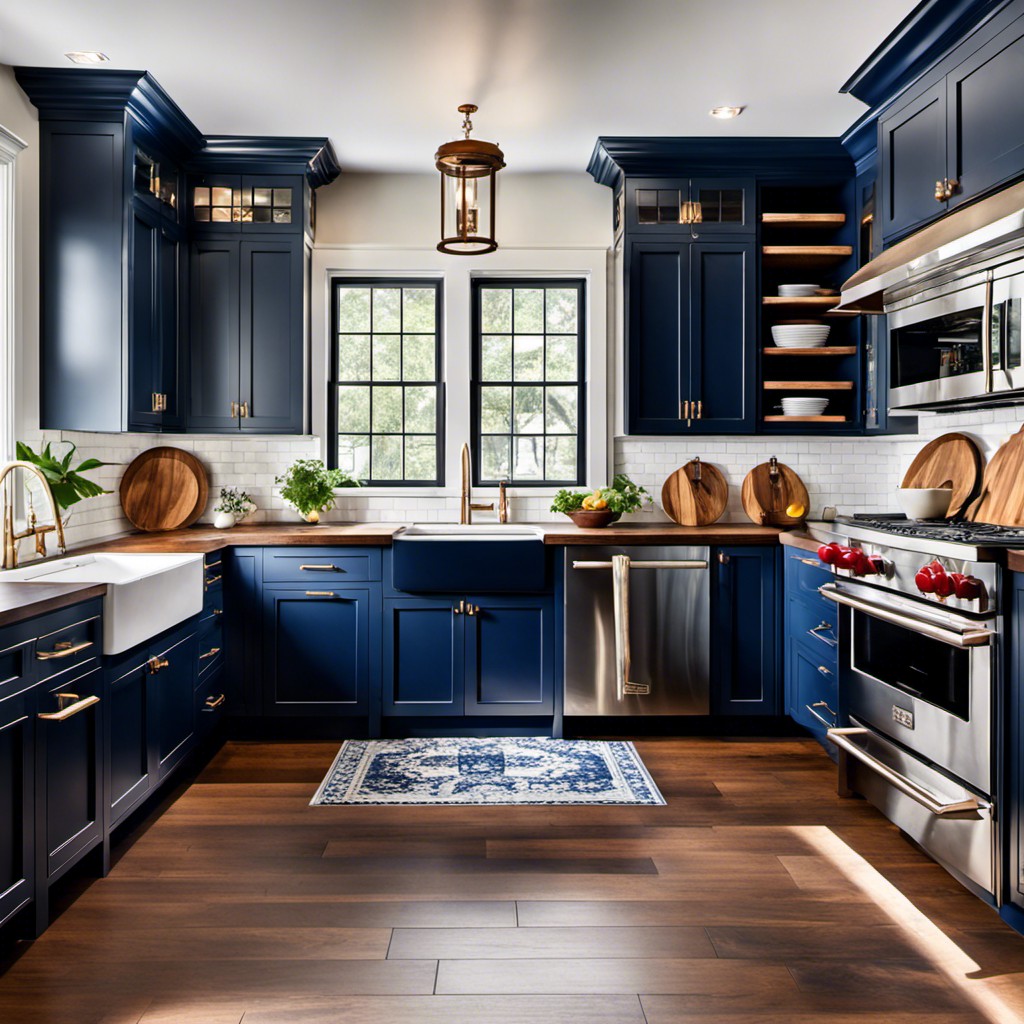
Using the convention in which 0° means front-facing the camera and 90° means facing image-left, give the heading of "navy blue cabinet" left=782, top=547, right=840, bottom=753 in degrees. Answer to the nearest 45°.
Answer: approximately 45°

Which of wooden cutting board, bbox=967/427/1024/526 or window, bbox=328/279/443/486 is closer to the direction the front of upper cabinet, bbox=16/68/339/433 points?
the wooden cutting board

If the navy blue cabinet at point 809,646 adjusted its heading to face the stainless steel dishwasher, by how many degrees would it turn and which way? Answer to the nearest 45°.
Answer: approximately 45° to its right

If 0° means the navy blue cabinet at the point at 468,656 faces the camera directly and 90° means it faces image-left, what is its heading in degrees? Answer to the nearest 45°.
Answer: approximately 0°

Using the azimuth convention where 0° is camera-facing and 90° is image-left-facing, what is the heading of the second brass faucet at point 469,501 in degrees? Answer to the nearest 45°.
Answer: approximately 0°

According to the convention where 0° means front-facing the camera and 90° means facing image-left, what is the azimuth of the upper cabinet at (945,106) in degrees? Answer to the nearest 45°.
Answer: approximately 45°

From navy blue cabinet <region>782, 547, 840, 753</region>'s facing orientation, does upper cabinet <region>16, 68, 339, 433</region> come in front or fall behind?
in front

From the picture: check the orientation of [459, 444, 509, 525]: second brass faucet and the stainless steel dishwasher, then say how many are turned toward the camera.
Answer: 2

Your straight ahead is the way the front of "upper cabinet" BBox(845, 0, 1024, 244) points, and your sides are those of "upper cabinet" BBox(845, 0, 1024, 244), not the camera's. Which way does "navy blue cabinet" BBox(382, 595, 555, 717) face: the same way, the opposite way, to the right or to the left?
to the left
